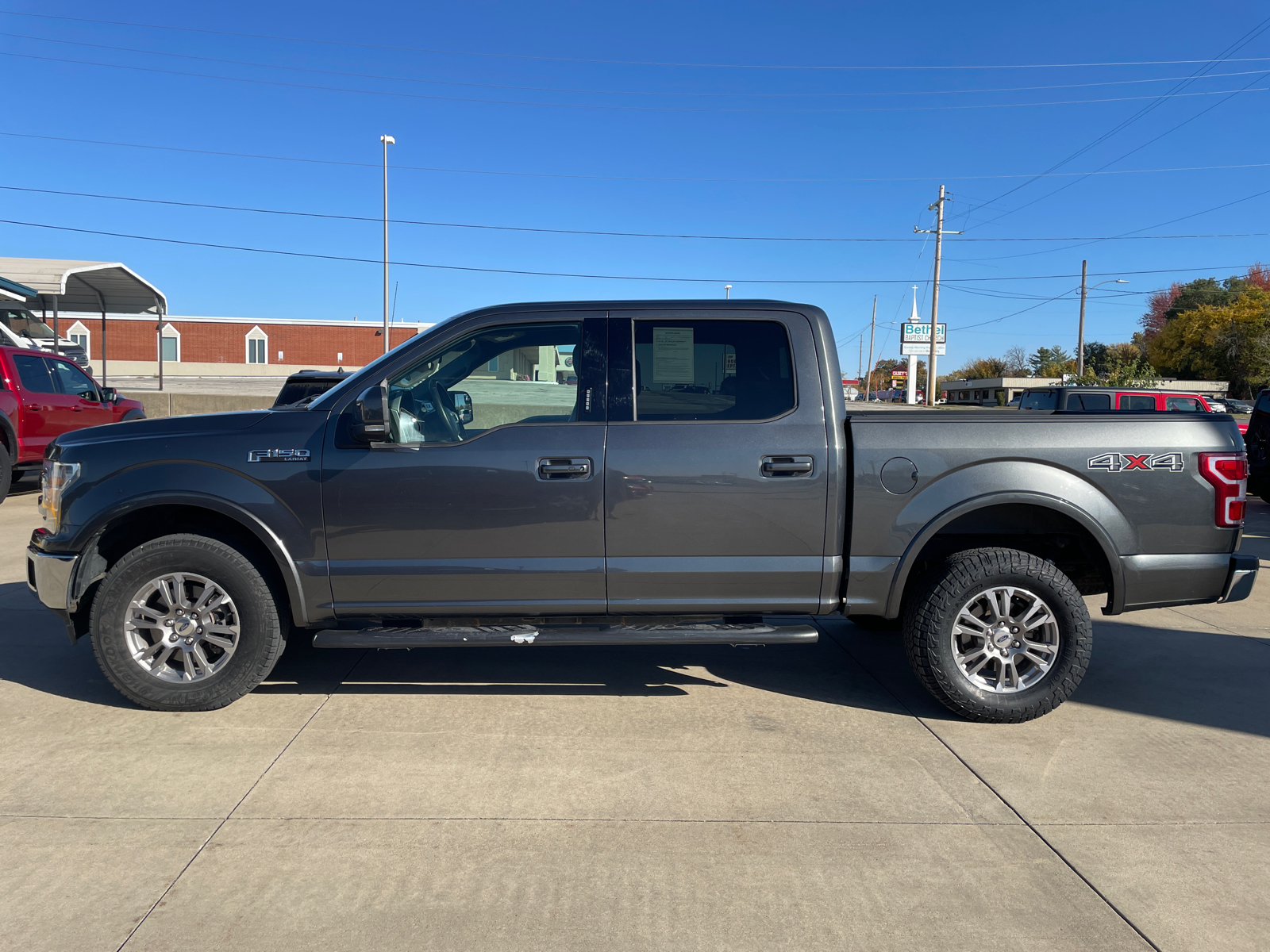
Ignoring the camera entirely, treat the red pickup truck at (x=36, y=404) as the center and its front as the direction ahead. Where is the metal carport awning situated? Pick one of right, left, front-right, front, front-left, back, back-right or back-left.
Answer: front-left

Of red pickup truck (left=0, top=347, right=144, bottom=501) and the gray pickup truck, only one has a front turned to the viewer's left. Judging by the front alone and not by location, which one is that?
the gray pickup truck

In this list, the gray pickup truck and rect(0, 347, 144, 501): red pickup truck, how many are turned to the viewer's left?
1

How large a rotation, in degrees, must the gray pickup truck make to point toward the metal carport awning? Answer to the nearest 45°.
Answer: approximately 45° to its right

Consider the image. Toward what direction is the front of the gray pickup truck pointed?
to the viewer's left

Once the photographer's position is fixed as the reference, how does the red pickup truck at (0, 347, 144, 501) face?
facing away from the viewer and to the right of the viewer

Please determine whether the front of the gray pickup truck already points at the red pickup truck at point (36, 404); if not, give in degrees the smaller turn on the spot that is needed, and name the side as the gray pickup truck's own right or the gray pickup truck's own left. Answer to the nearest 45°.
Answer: approximately 45° to the gray pickup truck's own right
